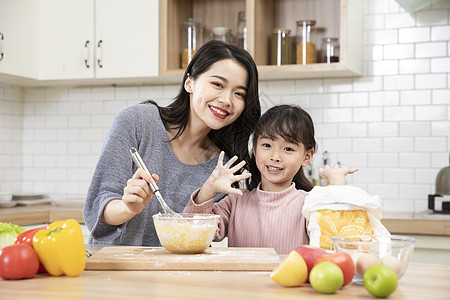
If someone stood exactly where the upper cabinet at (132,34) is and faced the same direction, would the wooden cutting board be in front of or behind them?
in front

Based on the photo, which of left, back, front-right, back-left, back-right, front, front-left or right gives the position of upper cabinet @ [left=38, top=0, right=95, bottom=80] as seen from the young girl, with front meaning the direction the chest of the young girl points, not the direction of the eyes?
back-right

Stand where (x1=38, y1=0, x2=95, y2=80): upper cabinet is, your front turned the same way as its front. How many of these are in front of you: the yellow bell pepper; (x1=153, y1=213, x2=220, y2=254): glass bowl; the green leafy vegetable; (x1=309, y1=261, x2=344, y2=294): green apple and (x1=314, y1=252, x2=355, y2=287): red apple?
5

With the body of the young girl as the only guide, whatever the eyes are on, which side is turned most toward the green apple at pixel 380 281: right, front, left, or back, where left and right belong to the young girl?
front

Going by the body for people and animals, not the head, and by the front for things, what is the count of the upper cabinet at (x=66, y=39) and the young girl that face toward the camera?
2

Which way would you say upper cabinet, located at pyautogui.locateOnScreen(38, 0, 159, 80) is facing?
toward the camera

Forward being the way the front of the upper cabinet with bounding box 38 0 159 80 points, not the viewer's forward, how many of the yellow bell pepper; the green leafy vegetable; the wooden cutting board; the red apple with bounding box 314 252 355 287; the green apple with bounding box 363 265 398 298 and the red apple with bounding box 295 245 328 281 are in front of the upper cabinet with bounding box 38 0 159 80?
6

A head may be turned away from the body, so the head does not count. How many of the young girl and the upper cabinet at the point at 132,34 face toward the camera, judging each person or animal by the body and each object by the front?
2

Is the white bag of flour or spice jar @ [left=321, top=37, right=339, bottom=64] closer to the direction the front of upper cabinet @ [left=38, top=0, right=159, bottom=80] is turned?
the white bag of flour

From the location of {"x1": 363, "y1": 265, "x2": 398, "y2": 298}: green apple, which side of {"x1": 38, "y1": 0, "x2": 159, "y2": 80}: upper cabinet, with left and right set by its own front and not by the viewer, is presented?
front

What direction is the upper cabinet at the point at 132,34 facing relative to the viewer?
toward the camera

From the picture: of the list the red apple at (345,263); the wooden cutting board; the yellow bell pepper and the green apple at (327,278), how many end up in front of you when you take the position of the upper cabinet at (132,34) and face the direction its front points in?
4
